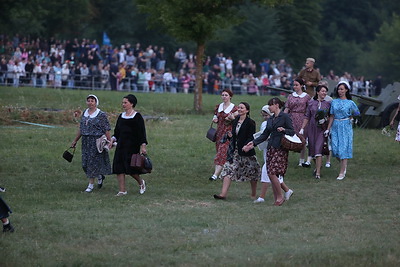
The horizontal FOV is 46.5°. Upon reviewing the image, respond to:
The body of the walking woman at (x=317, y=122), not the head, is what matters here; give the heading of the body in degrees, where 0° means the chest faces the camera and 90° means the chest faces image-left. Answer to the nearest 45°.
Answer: approximately 0°

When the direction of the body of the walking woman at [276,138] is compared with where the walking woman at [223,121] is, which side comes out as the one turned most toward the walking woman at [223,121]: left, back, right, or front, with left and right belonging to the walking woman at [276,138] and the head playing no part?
right

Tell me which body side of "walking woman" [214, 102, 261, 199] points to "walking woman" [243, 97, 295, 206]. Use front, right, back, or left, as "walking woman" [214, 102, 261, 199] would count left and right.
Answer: left

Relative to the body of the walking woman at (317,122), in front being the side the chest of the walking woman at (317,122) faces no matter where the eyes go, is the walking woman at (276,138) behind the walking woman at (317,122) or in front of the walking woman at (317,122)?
in front

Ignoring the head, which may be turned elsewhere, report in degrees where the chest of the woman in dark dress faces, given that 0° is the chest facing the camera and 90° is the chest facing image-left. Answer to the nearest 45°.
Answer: approximately 45°

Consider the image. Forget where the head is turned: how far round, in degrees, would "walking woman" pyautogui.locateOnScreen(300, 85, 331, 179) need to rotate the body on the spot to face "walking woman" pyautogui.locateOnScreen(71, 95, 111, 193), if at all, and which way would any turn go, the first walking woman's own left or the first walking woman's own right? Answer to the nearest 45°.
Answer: approximately 45° to the first walking woman's own right

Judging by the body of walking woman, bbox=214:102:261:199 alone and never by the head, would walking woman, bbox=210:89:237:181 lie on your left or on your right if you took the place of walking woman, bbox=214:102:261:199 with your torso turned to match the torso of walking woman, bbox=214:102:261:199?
on your right

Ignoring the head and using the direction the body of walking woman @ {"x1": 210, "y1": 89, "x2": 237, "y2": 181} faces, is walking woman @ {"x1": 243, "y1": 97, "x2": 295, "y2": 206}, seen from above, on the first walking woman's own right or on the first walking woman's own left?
on the first walking woman's own left

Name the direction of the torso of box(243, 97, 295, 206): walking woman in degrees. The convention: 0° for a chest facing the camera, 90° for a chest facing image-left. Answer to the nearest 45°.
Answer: approximately 45°

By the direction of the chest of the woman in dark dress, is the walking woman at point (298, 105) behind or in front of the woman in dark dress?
behind

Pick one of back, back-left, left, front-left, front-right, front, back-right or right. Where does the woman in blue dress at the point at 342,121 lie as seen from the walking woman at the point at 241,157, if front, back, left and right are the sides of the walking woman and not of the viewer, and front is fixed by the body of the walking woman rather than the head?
back
